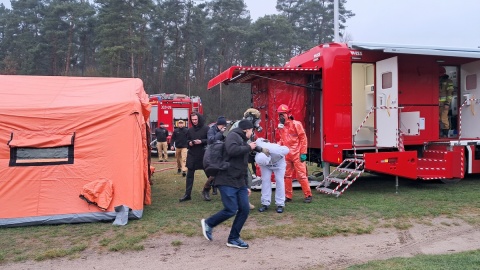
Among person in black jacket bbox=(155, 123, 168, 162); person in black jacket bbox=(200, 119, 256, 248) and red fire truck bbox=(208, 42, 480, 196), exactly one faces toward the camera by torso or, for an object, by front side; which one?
person in black jacket bbox=(155, 123, 168, 162)

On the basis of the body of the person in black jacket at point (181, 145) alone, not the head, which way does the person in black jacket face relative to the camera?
toward the camera

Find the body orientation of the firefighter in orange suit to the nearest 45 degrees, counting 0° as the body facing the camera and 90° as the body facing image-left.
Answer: approximately 45°

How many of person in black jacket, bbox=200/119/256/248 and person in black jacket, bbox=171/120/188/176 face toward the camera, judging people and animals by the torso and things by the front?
1

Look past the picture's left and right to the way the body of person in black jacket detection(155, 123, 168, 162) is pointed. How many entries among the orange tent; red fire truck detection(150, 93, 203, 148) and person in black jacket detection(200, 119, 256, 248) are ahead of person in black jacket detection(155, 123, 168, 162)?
2

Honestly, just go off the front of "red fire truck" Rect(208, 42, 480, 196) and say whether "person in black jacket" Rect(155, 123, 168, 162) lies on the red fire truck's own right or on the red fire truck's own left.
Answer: on the red fire truck's own left

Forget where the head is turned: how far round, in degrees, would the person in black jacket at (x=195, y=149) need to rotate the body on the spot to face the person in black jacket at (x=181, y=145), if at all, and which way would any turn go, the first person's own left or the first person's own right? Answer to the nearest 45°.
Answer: approximately 135° to the first person's own right

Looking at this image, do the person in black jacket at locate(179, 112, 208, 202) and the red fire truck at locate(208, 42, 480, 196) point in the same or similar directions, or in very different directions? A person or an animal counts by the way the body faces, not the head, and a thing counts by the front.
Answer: very different directions

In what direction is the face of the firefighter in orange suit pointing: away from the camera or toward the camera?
toward the camera

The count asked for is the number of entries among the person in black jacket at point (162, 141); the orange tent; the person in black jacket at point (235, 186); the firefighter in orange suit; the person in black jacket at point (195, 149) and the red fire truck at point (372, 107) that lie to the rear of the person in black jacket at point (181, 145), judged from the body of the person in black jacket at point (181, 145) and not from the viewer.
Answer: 1

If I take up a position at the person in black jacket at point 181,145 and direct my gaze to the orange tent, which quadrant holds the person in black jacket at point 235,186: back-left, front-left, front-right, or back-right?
front-left
